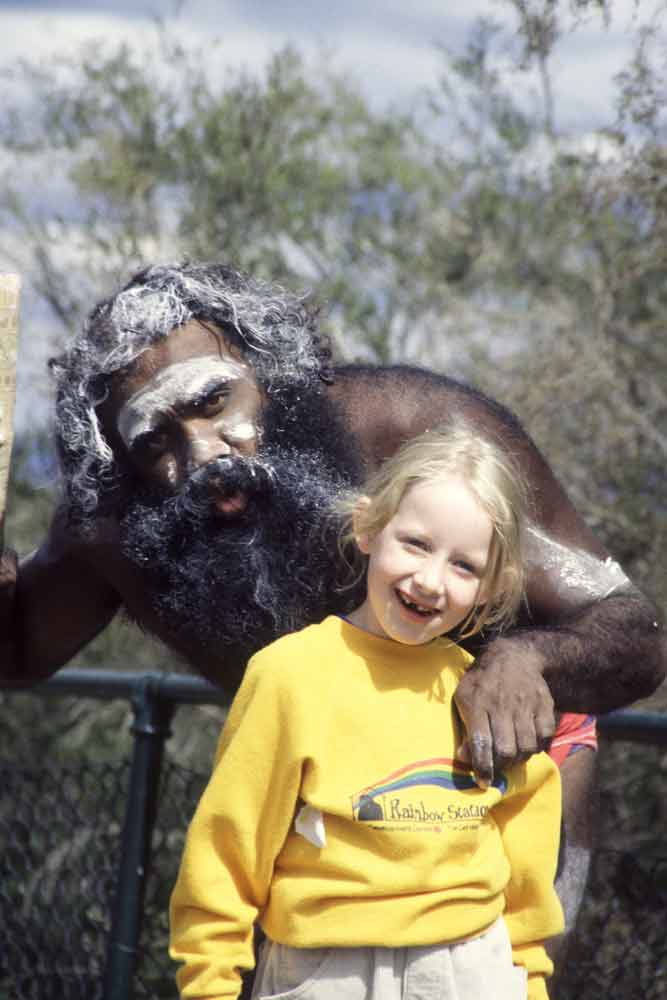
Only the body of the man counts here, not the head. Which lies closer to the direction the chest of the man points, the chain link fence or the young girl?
the young girl

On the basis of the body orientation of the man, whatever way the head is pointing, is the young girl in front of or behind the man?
in front

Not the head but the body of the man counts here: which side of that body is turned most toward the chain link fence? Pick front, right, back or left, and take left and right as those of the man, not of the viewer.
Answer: back

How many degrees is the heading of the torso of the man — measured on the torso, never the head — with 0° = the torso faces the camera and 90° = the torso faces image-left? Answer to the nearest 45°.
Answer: approximately 0°
